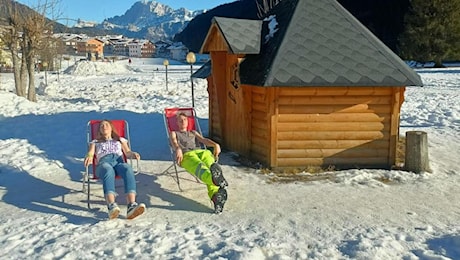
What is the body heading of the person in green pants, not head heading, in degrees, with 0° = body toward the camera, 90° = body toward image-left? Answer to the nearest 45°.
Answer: approximately 315°

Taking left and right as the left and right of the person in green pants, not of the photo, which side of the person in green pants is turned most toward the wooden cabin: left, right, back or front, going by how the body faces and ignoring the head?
left

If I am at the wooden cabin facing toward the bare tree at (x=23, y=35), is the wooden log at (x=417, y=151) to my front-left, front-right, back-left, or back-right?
back-right

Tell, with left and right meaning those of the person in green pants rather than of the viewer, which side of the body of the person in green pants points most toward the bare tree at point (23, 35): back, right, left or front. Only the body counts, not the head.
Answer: back

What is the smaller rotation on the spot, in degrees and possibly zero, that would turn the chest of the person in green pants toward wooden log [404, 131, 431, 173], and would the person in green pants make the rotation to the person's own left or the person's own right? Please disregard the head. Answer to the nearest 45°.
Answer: approximately 45° to the person's own left

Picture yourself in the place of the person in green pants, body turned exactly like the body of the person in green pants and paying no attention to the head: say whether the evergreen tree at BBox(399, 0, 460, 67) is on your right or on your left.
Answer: on your left
